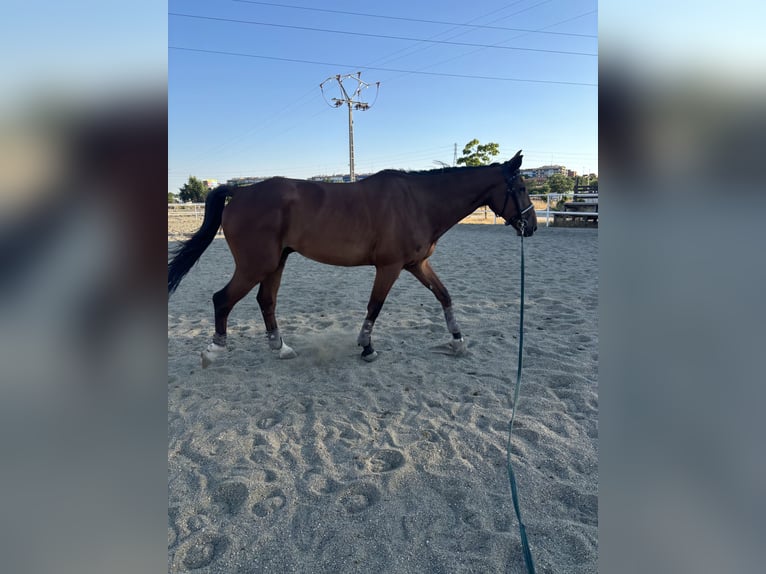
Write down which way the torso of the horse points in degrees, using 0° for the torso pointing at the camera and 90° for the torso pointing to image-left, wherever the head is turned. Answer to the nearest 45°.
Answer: approximately 270°

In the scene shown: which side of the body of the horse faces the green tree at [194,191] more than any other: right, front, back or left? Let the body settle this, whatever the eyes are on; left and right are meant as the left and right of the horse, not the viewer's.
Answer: left

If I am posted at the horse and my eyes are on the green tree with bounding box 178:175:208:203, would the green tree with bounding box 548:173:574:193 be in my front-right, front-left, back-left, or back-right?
front-right

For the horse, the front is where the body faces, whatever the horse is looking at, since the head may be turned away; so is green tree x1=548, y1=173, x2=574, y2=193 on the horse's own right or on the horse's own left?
on the horse's own left
